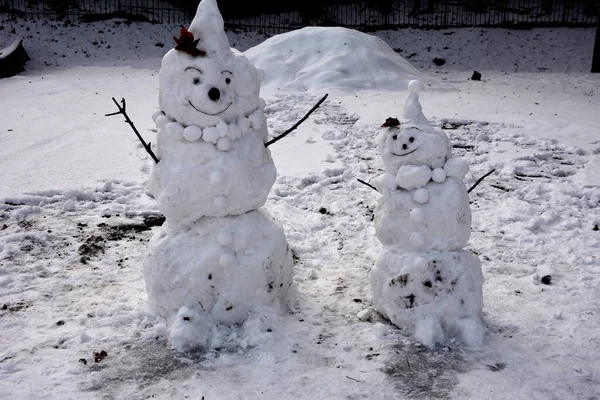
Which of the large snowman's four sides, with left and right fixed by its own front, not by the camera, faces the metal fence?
back

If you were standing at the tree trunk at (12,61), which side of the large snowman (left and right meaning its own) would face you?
back

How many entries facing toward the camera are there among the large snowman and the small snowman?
2

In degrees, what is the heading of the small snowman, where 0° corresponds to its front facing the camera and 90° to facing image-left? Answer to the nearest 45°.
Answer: approximately 0°

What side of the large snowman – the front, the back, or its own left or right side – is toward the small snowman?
left

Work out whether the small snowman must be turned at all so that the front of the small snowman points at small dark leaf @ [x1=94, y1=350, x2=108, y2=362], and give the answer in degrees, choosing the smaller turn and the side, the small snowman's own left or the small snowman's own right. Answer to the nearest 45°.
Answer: approximately 90° to the small snowman's own right
